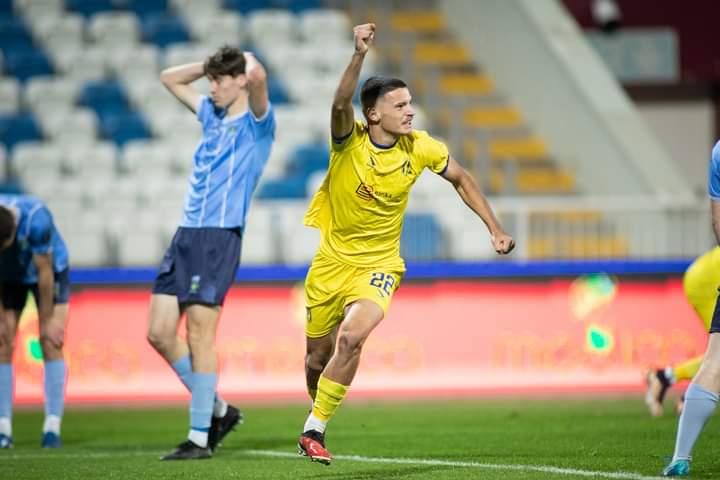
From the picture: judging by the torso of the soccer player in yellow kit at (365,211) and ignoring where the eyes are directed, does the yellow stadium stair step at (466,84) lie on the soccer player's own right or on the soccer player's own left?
on the soccer player's own left

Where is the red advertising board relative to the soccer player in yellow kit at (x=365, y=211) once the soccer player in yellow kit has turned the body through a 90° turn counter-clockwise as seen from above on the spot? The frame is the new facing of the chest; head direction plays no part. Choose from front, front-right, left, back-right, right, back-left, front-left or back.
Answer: front-left

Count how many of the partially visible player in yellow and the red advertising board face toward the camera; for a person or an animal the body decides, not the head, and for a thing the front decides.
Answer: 1

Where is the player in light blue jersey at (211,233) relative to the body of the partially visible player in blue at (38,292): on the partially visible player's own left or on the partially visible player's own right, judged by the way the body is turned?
on the partially visible player's own left

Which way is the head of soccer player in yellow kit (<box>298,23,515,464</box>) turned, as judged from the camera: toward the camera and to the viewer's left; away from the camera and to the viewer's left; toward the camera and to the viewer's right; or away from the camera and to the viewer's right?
toward the camera and to the viewer's right

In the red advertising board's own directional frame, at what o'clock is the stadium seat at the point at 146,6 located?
The stadium seat is roughly at 5 o'clock from the red advertising board.

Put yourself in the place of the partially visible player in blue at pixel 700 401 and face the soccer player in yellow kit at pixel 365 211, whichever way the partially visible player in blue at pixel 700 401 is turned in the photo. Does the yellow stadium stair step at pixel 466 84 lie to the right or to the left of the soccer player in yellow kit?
right

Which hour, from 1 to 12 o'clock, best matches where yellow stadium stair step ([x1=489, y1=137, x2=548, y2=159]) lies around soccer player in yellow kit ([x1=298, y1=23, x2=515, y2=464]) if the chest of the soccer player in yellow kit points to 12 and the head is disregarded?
The yellow stadium stair step is roughly at 8 o'clock from the soccer player in yellow kit.
